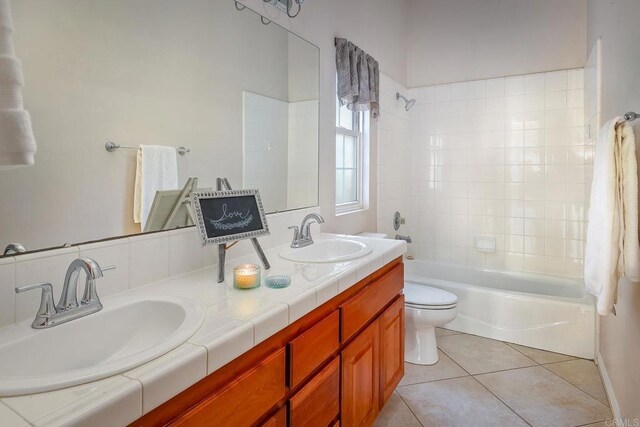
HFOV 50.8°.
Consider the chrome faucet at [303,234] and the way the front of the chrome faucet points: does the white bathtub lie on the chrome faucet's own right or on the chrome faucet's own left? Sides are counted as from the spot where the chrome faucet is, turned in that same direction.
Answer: on the chrome faucet's own left
